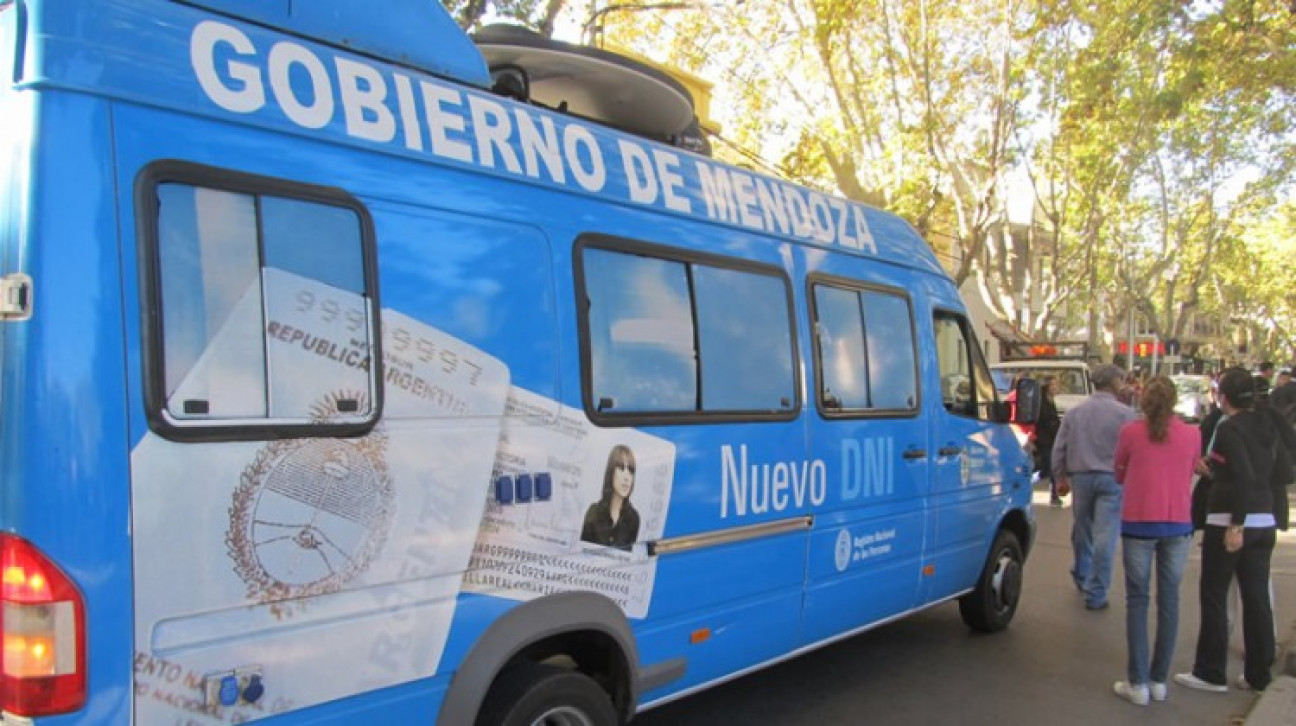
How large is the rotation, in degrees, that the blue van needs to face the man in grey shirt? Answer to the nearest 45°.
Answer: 0° — it already faces them

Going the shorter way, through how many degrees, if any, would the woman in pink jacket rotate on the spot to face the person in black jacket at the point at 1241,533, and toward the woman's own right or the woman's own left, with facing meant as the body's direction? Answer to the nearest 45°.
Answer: approximately 45° to the woman's own right

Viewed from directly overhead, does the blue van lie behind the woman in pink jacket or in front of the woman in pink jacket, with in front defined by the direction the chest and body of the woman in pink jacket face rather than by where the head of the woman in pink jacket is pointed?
behind

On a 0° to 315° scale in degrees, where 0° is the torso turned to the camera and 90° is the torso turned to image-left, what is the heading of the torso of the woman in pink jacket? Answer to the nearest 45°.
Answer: approximately 180°

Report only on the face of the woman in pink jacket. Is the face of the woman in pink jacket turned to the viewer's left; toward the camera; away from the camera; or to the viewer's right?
away from the camera

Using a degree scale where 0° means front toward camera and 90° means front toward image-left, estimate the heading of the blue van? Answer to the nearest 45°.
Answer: approximately 225°

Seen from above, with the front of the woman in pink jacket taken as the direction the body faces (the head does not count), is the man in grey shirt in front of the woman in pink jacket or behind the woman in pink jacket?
in front

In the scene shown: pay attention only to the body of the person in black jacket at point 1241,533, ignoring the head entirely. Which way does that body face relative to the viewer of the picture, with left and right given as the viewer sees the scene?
facing away from the viewer and to the left of the viewer

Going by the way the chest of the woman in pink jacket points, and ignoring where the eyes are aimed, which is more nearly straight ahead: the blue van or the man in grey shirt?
the man in grey shirt

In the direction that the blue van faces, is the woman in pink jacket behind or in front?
in front

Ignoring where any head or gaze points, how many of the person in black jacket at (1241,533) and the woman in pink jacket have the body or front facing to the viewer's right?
0
